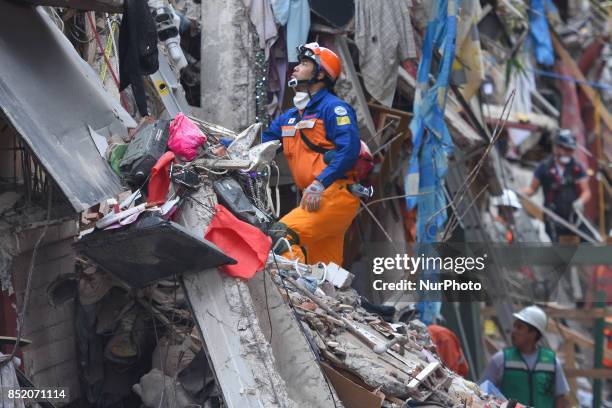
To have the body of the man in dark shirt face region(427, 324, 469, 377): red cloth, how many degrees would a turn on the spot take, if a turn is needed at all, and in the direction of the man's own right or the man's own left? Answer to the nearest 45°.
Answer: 0° — they already face it

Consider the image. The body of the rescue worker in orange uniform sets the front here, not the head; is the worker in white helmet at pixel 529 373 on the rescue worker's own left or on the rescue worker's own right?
on the rescue worker's own left

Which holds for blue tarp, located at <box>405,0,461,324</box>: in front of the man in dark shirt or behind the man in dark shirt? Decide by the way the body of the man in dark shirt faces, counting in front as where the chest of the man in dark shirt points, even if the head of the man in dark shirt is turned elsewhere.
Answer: in front

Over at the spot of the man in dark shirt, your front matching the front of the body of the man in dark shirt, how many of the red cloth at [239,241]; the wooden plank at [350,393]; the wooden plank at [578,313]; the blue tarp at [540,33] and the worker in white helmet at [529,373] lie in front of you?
4

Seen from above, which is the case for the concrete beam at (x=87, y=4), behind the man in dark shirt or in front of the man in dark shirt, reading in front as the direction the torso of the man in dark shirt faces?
in front

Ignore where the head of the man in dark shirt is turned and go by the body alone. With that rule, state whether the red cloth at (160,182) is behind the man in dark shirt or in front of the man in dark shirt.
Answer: in front

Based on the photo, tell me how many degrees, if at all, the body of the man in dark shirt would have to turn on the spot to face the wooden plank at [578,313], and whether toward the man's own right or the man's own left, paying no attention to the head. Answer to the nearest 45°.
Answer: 0° — they already face it

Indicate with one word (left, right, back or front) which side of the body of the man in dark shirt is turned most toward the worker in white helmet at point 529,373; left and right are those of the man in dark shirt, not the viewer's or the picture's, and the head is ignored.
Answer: front

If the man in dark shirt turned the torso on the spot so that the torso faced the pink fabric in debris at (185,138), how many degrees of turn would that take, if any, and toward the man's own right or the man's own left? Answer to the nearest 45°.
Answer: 0° — they already face it
